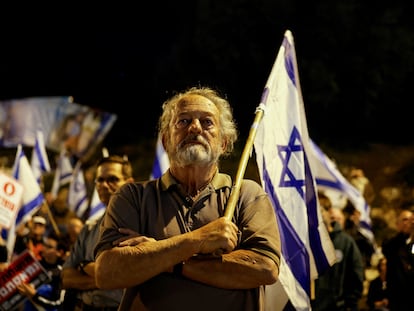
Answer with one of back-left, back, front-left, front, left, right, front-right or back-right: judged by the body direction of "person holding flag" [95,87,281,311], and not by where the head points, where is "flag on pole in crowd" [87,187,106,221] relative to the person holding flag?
back

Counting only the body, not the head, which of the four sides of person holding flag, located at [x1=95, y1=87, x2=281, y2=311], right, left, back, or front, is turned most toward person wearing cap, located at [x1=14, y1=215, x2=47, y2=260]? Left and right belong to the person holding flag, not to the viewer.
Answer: back

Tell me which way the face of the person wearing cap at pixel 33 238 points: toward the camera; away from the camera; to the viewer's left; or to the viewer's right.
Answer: toward the camera

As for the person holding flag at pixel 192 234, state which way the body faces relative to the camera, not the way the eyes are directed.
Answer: toward the camera

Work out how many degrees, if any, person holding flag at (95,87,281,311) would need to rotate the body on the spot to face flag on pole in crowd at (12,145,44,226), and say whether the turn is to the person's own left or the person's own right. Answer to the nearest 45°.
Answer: approximately 180°

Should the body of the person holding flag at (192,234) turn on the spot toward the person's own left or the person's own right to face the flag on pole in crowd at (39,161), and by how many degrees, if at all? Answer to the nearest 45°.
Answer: approximately 180°
